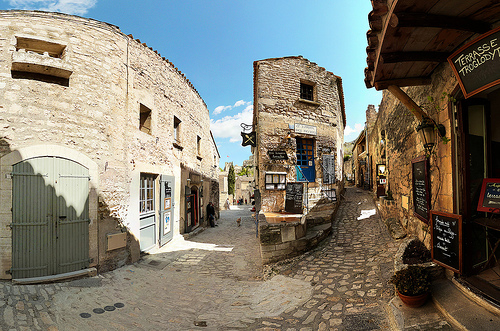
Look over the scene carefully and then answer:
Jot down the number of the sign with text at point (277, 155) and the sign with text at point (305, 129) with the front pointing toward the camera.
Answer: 2

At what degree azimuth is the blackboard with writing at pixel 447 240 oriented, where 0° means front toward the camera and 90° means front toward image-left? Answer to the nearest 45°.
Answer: approximately 45°

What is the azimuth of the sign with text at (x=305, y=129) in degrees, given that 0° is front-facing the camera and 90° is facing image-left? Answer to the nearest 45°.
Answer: approximately 0°

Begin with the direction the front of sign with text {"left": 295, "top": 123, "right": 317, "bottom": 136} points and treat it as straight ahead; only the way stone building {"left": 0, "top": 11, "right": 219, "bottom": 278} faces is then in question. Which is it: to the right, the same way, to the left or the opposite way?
to the left

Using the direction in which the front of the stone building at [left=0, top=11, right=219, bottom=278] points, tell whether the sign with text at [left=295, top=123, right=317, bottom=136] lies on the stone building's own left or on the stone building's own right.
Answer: on the stone building's own left

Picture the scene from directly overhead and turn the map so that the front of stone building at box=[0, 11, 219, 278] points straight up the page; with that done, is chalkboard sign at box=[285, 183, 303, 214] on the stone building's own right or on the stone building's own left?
on the stone building's own left
